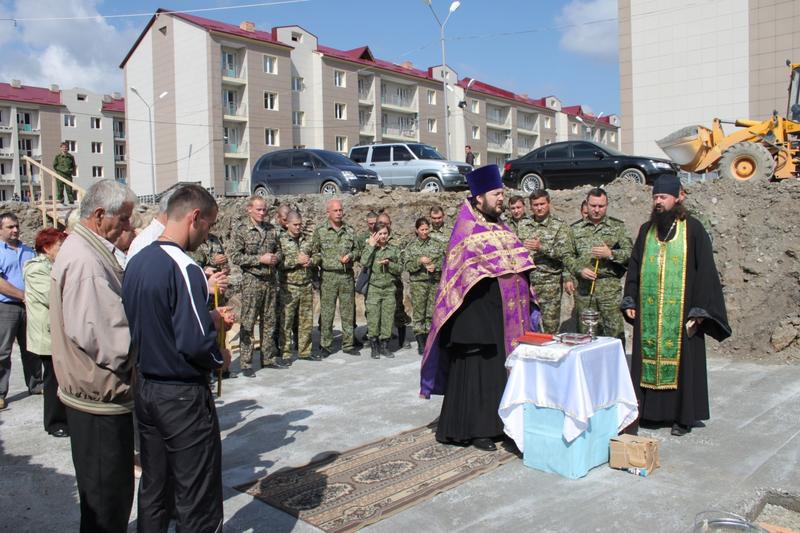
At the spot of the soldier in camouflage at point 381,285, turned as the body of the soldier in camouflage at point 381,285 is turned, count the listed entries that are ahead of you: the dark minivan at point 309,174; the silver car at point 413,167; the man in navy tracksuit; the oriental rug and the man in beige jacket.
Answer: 3

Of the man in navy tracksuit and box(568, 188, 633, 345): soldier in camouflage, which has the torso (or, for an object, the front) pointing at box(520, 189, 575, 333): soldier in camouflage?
the man in navy tracksuit

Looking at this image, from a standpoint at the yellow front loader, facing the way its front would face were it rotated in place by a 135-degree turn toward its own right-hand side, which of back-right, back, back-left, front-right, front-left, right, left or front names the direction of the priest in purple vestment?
back-right

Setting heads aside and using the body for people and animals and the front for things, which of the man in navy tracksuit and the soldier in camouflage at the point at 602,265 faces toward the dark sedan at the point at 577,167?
the man in navy tracksuit

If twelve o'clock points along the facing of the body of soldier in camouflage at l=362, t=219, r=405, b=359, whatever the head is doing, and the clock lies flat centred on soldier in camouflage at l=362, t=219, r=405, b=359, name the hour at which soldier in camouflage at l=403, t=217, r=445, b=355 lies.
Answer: soldier in camouflage at l=403, t=217, r=445, b=355 is roughly at 9 o'clock from soldier in camouflage at l=362, t=219, r=405, b=359.

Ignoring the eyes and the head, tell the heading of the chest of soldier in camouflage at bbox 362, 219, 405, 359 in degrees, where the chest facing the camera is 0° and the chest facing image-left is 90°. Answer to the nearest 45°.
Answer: approximately 0°

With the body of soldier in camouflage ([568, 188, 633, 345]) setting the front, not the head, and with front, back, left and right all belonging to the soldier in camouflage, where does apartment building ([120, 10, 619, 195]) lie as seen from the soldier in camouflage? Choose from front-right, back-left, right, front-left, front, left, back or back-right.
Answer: back-right

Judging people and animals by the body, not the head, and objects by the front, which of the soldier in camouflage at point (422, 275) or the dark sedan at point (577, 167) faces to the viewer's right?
the dark sedan

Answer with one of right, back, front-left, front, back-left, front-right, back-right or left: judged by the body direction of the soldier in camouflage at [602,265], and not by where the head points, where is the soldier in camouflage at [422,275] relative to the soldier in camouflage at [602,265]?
back-right

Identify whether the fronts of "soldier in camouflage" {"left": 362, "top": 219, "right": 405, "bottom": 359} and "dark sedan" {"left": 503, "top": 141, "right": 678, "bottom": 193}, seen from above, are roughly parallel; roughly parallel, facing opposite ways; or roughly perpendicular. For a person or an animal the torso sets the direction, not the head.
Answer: roughly perpendicular

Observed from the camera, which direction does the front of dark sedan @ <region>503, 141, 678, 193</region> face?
facing to the right of the viewer

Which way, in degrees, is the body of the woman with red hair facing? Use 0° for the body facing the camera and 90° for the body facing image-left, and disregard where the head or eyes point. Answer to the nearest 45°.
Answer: approximately 270°
